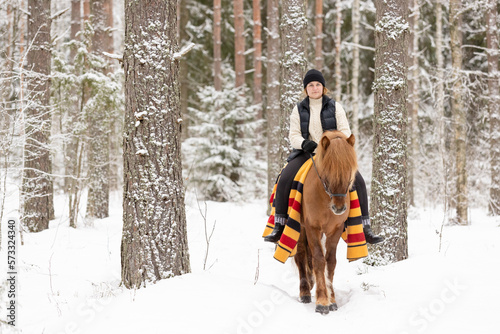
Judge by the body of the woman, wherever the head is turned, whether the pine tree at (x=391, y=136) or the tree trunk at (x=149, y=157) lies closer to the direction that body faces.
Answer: the tree trunk

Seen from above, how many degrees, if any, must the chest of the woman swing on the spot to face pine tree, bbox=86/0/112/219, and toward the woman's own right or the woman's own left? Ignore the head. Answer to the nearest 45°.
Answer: approximately 135° to the woman's own right

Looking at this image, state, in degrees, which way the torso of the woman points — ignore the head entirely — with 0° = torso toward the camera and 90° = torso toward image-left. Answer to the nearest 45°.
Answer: approximately 0°

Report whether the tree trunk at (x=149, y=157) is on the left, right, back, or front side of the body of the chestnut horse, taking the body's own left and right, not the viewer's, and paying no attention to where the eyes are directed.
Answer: right

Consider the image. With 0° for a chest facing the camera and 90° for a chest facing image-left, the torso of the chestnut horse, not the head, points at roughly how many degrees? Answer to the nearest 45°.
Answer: approximately 0°
